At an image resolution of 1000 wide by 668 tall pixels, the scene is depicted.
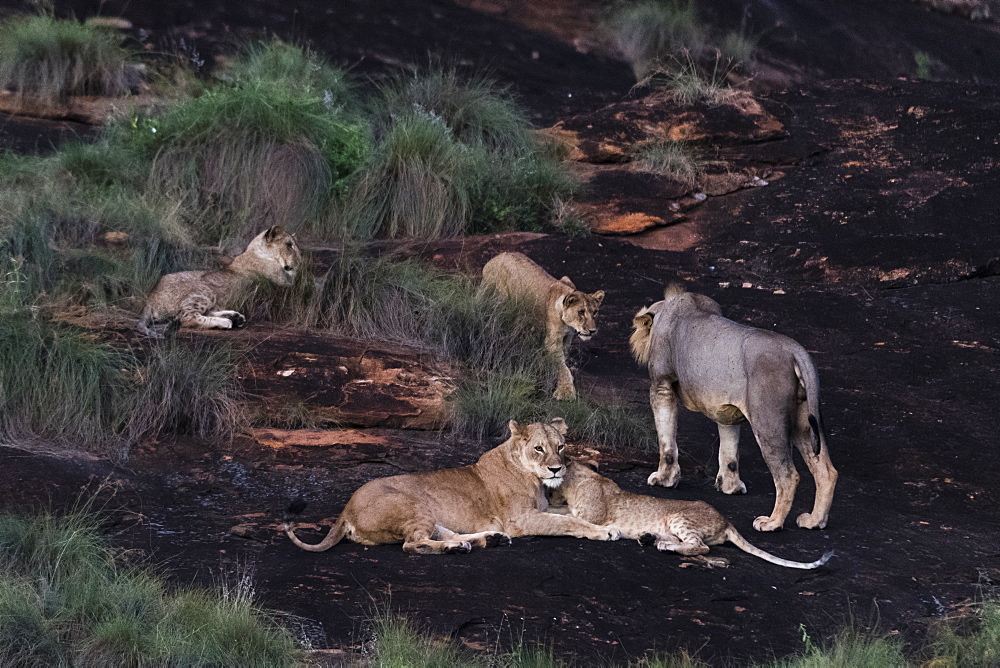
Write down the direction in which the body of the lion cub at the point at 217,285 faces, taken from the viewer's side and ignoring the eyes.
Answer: to the viewer's right

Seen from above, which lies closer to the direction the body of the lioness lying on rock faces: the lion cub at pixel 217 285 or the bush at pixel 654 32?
the bush

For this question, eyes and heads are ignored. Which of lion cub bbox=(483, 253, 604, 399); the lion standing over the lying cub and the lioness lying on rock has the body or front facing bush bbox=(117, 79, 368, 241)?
the lion standing over the lying cub

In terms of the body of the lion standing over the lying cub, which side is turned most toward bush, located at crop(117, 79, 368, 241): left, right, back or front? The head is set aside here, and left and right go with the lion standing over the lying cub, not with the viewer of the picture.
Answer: front

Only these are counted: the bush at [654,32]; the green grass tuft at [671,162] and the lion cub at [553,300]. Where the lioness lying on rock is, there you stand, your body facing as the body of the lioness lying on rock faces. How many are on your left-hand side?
3

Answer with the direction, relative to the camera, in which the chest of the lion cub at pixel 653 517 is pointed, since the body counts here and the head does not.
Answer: to the viewer's left

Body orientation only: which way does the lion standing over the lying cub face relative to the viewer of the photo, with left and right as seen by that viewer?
facing away from the viewer and to the left of the viewer

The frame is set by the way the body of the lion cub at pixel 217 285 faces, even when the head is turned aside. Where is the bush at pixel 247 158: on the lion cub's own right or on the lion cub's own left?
on the lion cub's own left

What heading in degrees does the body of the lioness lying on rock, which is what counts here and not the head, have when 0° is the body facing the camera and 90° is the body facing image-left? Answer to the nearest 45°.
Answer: approximately 270°

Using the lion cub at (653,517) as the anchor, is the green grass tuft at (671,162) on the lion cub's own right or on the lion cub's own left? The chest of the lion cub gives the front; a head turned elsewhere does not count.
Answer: on the lion cub's own right

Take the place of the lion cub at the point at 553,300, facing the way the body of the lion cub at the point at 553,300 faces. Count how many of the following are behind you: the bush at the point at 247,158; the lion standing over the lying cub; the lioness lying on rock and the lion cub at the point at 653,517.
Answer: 1

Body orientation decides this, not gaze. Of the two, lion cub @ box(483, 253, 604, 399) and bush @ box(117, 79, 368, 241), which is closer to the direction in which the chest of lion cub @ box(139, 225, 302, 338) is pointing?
the lion cub

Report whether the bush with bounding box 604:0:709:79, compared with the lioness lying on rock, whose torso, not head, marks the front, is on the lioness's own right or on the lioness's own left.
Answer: on the lioness's own left

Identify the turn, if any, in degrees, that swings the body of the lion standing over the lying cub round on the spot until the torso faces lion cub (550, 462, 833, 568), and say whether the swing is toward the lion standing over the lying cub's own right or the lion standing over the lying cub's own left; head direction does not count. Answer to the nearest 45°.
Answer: approximately 135° to the lion standing over the lying cub's own left

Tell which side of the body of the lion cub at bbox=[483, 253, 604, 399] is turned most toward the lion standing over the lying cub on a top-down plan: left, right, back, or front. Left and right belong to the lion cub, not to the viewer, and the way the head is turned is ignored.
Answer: front

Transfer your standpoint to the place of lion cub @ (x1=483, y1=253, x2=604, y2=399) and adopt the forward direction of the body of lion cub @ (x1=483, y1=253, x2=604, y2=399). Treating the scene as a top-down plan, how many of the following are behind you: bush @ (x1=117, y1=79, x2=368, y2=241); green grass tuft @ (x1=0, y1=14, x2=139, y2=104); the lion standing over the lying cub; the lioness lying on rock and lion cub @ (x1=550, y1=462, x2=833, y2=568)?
2

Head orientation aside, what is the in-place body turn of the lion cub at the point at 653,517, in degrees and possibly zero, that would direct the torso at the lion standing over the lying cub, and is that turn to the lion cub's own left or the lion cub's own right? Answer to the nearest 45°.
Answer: approximately 90° to the lion cub's own right

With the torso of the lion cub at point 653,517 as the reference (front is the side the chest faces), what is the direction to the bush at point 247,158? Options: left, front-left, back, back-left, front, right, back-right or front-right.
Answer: front-right
